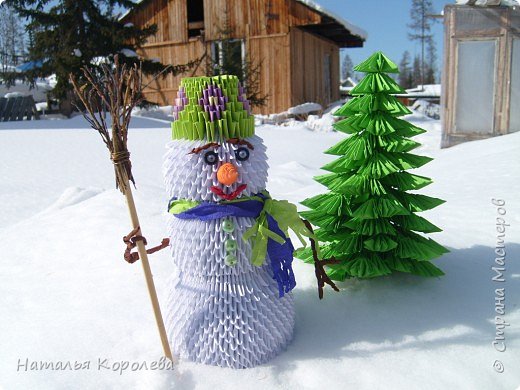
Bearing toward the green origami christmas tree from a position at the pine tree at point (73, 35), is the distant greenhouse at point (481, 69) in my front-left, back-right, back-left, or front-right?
front-left

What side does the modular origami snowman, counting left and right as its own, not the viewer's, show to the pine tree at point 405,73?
back

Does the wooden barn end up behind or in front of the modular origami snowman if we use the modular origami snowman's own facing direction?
behind

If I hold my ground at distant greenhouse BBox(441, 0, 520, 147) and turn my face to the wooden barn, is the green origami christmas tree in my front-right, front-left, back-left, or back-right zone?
back-left

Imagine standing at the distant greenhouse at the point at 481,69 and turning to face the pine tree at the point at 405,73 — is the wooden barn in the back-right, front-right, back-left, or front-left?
front-left

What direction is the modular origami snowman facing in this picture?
toward the camera

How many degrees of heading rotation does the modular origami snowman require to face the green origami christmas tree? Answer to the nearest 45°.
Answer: approximately 135° to its left

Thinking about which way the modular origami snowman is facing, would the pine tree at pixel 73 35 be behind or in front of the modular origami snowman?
behind

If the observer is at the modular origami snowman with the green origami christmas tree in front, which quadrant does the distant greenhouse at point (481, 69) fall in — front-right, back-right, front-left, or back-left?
front-left

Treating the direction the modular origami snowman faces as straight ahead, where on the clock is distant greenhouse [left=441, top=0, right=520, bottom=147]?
The distant greenhouse is roughly at 7 o'clock from the modular origami snowman.
